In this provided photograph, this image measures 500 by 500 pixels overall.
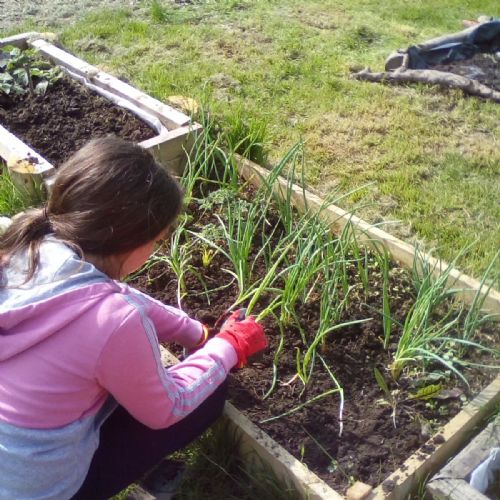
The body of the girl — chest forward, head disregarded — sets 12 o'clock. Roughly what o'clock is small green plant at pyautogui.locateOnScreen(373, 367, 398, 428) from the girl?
The small green plant is roughly at 1 o'clock from the girl.

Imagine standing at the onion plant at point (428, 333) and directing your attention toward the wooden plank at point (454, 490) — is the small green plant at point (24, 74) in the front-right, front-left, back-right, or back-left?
back-right

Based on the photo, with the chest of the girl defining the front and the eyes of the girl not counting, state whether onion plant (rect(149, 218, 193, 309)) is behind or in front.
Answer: in front

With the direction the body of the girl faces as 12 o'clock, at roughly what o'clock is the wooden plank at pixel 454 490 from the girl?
The wooden plank is roughly at 2 o'clock from the girl.

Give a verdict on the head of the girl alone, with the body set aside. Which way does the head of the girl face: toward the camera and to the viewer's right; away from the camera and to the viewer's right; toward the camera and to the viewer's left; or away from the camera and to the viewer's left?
away from the camera and to the viewer's right

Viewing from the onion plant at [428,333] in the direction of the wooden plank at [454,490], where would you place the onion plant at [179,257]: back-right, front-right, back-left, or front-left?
back-right

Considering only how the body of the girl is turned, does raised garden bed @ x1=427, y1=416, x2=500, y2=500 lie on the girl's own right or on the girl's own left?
on the girl's own right

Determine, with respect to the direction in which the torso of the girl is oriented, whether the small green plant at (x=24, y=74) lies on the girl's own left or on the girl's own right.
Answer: on the girl's own left

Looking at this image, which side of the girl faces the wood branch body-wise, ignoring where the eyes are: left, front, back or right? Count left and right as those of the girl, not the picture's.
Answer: front

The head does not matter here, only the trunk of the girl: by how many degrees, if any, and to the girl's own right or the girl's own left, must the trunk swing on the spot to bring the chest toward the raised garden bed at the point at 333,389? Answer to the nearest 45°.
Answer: approximately 45° to the girl's own right

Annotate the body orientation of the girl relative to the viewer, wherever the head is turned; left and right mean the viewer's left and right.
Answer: facing away from the viewer and to the right of the viewer

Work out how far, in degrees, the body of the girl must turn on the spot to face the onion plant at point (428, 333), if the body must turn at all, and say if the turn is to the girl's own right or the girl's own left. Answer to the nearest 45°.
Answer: approximately 45° to the girl's own right
